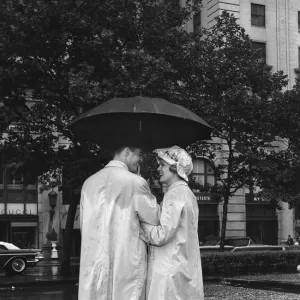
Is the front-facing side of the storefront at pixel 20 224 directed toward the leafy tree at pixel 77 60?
yes

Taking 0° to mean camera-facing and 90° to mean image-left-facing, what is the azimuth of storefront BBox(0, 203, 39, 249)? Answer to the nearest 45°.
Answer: approximately 0°

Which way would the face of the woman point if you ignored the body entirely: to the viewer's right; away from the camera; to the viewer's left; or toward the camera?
to the viewer's left

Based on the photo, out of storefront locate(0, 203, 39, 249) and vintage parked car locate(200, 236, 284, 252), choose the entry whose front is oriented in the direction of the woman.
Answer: the storefront

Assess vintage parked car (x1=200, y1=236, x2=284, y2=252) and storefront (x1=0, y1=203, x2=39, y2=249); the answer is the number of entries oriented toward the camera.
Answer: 1

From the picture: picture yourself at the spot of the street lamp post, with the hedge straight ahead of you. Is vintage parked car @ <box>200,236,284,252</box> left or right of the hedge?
left

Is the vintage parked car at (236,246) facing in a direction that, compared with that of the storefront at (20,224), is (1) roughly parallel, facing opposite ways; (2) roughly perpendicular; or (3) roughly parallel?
roughly perpendicular

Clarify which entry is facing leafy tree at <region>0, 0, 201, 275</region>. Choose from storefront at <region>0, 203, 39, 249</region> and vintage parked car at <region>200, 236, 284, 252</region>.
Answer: the storefront
